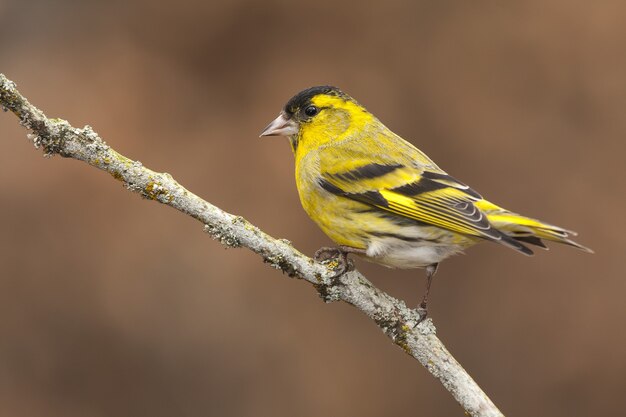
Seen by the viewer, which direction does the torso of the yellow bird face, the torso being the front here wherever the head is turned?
to the viewer's left
